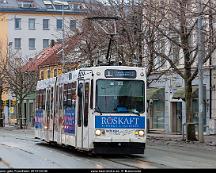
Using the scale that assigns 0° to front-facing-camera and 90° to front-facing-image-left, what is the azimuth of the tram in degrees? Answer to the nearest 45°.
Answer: approximately 315°

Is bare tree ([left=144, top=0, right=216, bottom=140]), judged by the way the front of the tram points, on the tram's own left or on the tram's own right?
on the tram's own left
